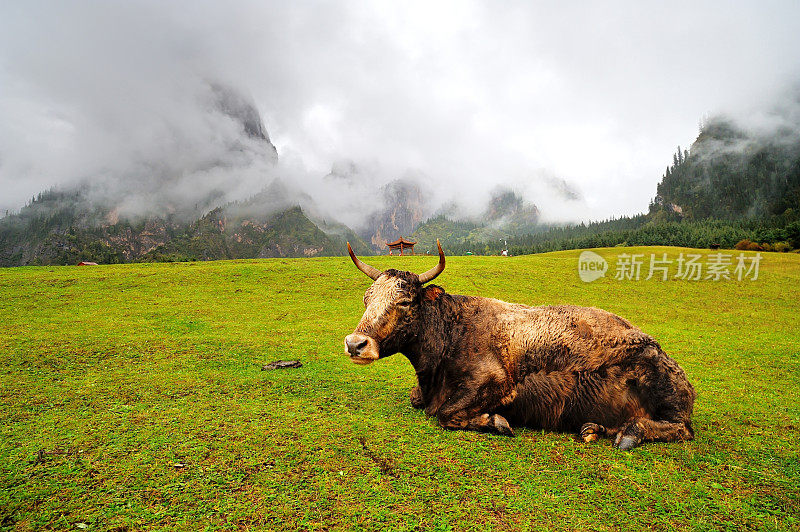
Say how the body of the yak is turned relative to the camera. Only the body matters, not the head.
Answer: to the viewer's left
